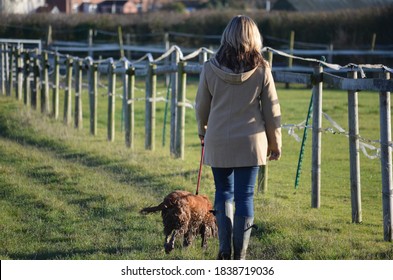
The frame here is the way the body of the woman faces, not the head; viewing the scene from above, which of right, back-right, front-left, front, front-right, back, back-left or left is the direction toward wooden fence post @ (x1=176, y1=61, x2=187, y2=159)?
front

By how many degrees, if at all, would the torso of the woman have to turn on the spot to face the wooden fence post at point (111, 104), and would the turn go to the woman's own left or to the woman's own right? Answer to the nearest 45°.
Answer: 0° — they already face it

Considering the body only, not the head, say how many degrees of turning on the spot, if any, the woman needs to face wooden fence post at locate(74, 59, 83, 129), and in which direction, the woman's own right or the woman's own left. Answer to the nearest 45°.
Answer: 0° — they already face it

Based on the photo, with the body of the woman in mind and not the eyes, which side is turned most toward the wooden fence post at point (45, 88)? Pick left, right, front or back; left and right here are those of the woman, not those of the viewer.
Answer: front

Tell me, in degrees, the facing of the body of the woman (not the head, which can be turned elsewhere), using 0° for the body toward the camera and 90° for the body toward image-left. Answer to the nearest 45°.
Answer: approximately 180°

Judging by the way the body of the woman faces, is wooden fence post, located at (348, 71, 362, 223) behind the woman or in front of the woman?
in front

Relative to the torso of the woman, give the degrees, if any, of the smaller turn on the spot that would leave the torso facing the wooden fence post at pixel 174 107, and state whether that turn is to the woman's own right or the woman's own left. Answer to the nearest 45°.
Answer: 0° — they already face it

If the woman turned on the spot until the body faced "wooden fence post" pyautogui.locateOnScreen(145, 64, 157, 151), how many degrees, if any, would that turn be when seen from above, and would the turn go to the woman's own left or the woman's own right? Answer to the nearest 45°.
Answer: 0° — they already face it

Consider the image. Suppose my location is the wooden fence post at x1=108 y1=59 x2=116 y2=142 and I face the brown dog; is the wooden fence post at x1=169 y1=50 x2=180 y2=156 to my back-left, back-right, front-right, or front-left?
front-left

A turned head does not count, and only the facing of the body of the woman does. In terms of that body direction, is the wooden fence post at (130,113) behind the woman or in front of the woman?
in front

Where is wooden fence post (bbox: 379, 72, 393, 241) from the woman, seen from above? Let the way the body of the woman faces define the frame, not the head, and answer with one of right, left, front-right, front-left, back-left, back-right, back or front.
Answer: front-right

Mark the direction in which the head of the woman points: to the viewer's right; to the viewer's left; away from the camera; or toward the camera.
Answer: away from the camera
